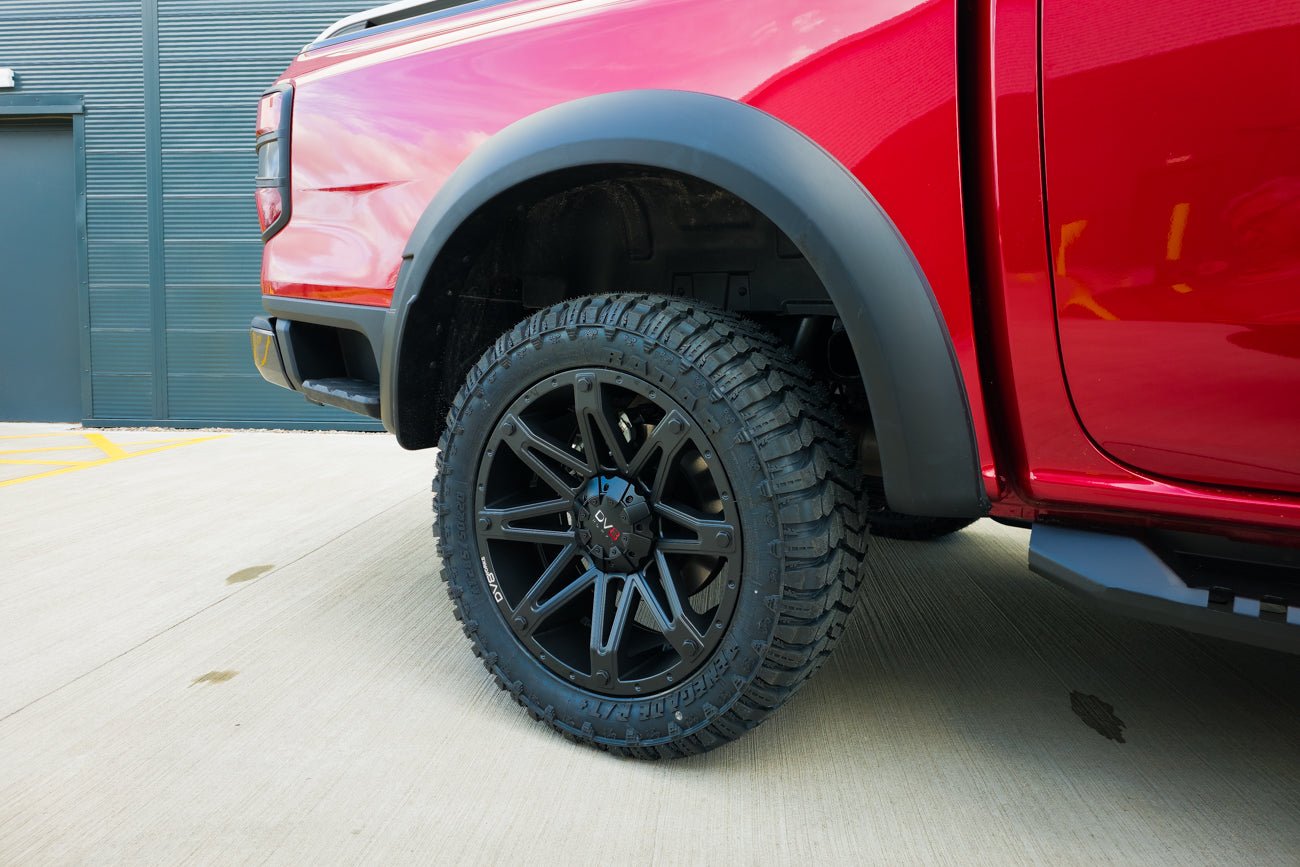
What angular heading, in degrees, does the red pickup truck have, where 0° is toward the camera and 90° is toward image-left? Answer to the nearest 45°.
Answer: approximately 315°
